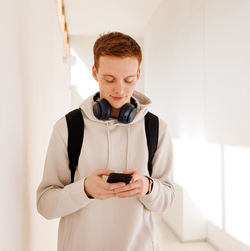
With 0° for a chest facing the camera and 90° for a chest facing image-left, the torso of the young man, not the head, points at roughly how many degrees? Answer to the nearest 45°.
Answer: approximately 0°
